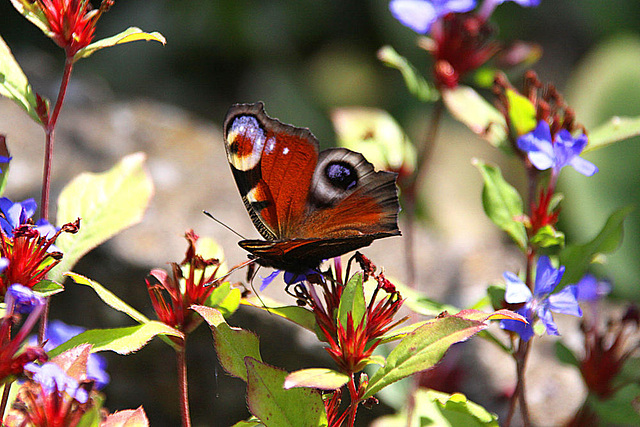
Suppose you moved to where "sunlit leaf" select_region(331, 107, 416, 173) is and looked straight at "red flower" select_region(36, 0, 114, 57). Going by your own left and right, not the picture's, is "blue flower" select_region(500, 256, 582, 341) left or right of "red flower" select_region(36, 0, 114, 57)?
left

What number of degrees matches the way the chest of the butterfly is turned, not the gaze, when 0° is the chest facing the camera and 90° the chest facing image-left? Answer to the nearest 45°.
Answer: approximately 90°
